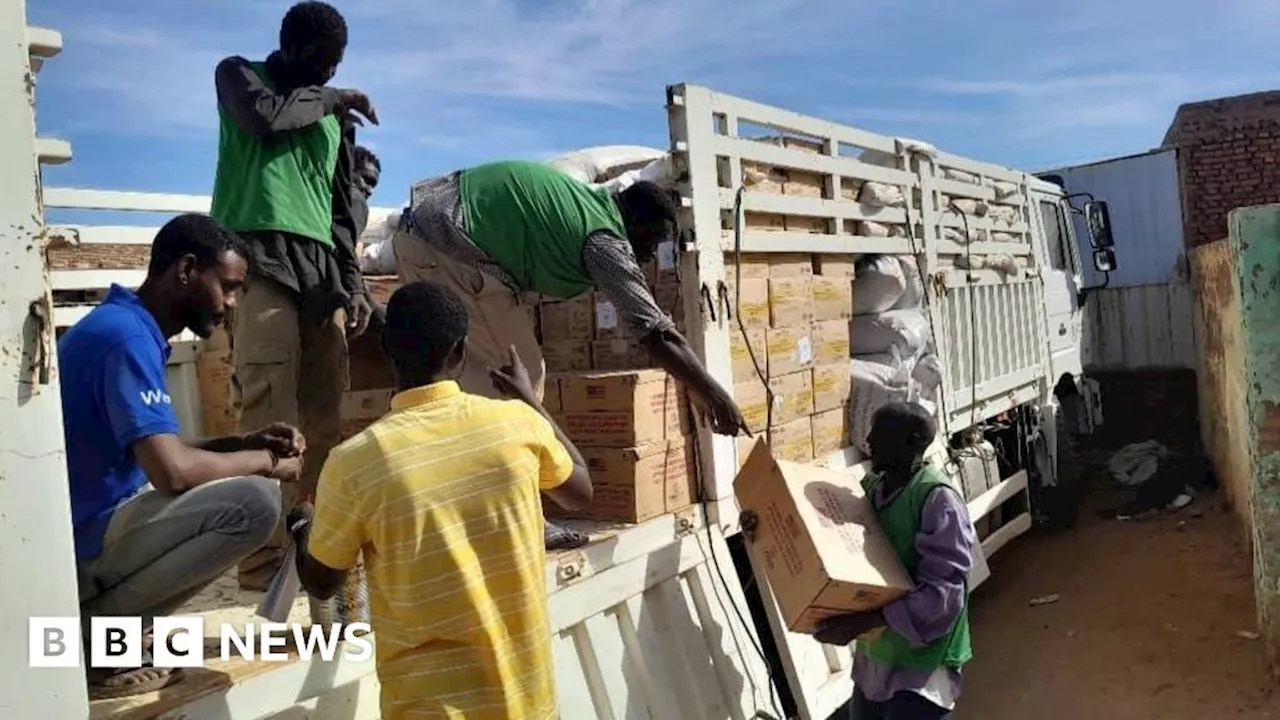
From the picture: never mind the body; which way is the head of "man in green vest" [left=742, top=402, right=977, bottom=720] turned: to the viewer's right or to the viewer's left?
to the viewer's left

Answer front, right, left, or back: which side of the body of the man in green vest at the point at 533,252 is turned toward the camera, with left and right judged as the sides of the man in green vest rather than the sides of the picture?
right

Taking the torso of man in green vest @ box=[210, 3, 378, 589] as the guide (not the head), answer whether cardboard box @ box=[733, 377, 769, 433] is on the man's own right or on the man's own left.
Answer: on the man's own left

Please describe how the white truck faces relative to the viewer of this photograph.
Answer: facing away from the viewer and to the right of the viewer

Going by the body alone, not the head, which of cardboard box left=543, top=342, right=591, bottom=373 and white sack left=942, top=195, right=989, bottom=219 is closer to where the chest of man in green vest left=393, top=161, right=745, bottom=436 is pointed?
the white sack

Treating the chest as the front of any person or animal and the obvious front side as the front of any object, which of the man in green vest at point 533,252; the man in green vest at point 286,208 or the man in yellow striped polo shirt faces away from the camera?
the man in yellow striped polo shirt

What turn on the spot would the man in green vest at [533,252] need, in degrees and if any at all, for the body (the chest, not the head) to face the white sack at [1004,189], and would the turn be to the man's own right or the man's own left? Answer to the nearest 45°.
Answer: approximately 45° to the man's own left

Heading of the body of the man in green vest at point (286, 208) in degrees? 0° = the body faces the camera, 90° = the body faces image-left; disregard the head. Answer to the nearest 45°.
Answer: approximately 315°

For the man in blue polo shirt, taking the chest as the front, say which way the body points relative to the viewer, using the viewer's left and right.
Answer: facing to the right of the viewer
